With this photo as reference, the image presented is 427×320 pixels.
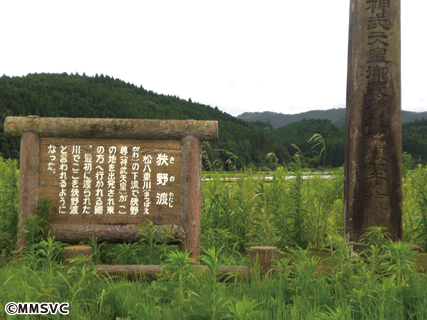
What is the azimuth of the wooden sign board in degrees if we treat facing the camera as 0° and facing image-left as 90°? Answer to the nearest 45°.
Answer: approximately 0°

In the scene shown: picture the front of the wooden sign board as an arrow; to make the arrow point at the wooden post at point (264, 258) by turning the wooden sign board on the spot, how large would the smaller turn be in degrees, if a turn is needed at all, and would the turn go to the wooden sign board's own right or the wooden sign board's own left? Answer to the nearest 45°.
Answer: approximately 45° to the wooden sign board's own left

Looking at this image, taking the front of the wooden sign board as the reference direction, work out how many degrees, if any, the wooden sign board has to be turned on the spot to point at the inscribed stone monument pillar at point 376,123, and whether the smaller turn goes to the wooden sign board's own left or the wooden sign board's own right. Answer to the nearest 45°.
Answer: approximately 90° to the wooden sign board's own left
